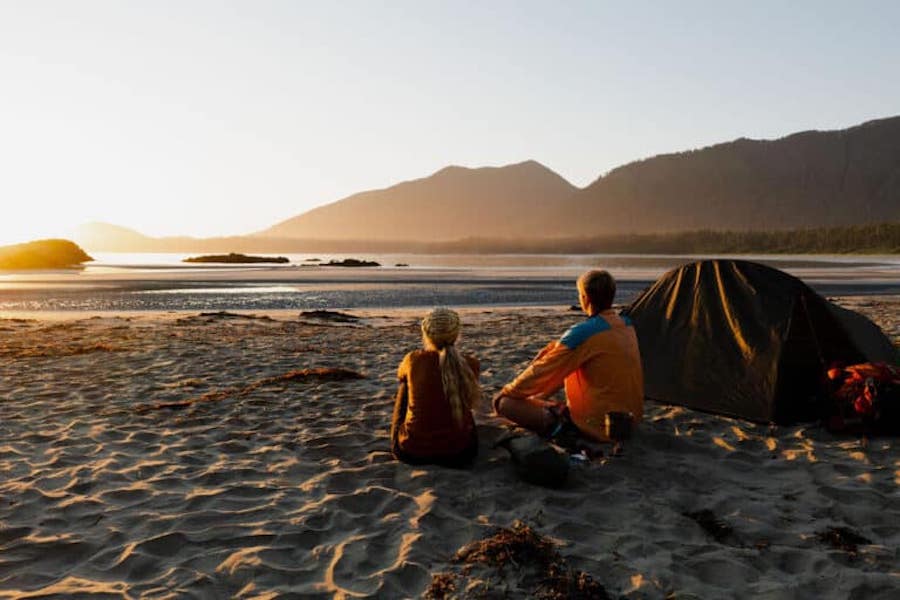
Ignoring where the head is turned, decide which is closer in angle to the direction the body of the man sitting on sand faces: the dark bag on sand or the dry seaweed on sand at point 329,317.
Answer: the dry seaweed on sand

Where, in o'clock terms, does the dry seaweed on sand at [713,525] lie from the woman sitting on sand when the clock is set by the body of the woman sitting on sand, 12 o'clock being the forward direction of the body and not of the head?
The dry seaweed on sand is roughly at 4 o'clock from the woman sitting on sand.

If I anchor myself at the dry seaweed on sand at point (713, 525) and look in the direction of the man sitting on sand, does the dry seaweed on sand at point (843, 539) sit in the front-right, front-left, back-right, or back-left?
back-right

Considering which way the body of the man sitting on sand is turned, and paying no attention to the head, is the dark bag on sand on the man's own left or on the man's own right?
on the man's own left

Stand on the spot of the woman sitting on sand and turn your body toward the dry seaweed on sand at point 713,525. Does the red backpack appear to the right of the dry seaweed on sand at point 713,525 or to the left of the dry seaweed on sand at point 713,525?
left

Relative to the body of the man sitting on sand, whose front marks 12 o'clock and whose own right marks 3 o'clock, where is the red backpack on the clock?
The red backpack is roughly at 4 o'clock from the man sitting on sand.

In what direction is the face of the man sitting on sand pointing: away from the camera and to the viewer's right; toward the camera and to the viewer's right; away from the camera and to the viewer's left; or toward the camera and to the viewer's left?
away from the camera and to the viewer's left

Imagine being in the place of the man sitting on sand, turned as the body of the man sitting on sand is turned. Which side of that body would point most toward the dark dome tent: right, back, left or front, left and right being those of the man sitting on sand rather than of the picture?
right

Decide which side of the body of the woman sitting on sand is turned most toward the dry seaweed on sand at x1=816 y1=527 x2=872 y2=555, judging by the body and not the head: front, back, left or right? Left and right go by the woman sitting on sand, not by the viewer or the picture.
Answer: right

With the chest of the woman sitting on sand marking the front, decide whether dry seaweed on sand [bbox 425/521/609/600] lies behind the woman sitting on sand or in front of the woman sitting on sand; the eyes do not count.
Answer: behind

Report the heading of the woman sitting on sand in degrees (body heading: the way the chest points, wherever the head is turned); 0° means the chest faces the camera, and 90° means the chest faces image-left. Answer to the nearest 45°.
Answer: approximately 180°
